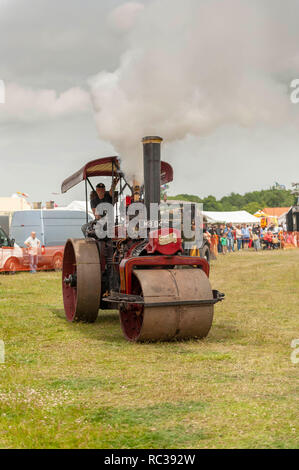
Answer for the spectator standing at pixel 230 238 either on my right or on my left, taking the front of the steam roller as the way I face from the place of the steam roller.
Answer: on my left

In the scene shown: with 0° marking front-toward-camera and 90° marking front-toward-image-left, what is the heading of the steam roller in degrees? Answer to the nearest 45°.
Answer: approximately 315°

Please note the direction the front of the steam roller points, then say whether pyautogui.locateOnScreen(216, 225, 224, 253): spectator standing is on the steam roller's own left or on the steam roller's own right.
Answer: on the steam roller's own left

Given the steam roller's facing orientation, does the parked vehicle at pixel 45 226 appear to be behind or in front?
behind

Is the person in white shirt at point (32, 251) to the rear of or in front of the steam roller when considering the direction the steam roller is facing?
to the rear
